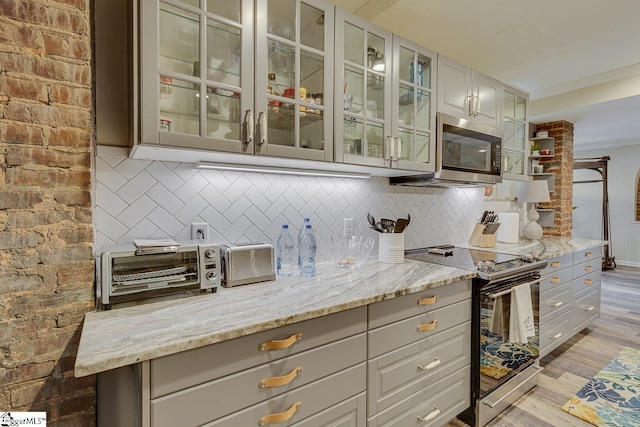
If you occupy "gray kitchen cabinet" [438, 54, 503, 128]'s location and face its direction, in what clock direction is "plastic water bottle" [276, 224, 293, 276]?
The plastic water bottle is roughly at 3 o'clock from the gray kitchen cabinet.

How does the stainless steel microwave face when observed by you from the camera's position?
facing the viewer and to the right of the viewer

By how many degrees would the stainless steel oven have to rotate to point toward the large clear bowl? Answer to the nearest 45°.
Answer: approximately 135° to its right

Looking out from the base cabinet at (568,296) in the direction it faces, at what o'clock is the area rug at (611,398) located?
The area rug is roughly at 1 o'clock from the base cabinet.

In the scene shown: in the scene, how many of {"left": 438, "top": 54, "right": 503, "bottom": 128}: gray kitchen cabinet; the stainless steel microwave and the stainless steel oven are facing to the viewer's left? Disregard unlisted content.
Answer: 0

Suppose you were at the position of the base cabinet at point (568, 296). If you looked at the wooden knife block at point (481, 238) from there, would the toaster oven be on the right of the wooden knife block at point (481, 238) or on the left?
left

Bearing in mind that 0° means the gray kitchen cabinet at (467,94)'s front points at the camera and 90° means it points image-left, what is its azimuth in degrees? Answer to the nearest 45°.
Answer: approximately 315°

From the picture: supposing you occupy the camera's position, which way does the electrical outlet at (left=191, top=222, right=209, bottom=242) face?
facing the viewer

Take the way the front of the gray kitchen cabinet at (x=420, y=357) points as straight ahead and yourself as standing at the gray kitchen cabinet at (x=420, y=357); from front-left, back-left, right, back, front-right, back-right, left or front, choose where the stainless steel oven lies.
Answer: left

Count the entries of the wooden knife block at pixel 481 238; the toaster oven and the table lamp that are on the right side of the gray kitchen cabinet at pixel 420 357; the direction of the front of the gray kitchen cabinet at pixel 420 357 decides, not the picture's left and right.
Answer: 1

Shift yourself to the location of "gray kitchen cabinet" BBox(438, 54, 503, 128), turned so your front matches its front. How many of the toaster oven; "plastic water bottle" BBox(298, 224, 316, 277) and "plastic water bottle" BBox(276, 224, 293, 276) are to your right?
3
